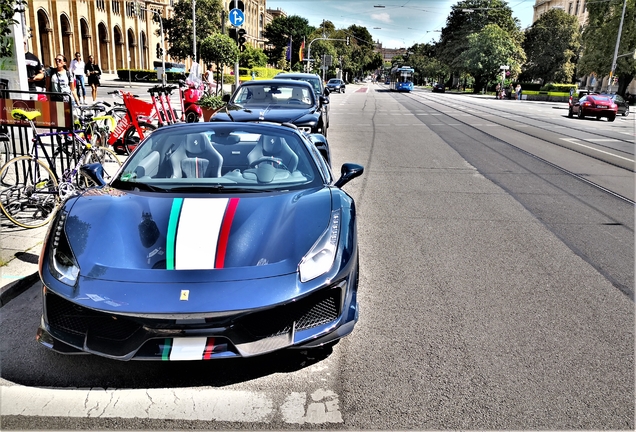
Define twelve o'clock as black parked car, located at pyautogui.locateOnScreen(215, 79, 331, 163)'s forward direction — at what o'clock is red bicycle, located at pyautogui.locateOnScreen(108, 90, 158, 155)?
The red bicycle is roughly at 3 o'clock from the black parked car.

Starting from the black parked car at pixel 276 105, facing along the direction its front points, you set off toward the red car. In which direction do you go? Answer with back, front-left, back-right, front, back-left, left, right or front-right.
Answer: back-left

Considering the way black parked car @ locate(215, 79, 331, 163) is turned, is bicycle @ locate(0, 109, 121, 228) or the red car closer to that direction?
the bicycle

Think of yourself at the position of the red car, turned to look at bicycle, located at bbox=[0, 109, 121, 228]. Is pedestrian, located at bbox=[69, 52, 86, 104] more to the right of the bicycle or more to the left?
right

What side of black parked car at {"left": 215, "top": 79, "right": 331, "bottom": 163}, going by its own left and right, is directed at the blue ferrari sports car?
front

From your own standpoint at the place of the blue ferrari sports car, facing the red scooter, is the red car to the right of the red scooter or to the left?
right

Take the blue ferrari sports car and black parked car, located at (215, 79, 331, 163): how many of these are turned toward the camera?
2

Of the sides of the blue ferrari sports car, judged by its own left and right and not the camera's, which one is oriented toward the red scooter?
back

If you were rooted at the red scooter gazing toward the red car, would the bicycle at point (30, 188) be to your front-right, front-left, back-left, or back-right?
back-right

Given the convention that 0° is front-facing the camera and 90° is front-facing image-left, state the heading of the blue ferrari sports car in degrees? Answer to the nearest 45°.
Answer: approximately 0°

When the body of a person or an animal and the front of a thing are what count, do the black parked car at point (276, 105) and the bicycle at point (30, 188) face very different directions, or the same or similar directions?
very different directions

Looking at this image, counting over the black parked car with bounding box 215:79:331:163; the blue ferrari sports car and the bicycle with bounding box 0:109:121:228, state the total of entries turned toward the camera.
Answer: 2

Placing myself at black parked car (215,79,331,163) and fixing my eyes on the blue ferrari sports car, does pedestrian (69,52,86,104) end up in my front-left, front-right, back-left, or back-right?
back-right

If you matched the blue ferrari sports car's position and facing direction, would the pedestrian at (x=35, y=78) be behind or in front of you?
behind
